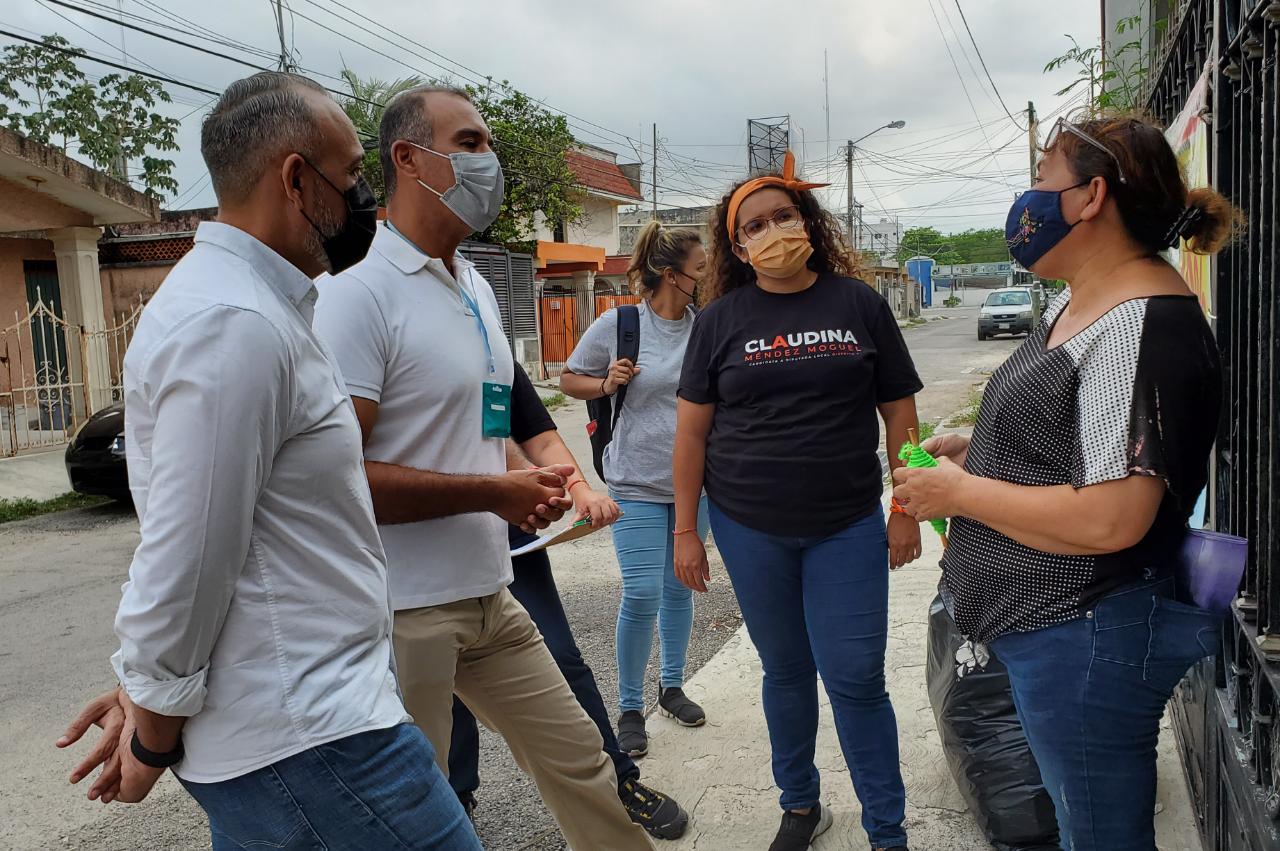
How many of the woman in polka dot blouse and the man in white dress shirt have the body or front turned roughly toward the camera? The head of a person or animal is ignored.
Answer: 0

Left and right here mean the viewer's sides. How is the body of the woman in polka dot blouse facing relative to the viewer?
facing to the left of the viewer

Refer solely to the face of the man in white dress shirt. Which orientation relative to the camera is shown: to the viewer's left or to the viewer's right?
to the viewer's right

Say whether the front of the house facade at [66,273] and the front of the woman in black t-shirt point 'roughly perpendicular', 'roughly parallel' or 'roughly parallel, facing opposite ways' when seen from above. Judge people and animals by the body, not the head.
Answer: roughly perpendicular

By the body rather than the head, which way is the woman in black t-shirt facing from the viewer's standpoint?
toward the camera

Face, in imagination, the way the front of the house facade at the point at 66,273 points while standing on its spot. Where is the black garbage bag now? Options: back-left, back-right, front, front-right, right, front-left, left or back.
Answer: front-right

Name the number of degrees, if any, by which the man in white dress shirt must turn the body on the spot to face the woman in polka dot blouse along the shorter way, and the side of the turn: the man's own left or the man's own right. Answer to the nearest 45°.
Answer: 0° — they already face them

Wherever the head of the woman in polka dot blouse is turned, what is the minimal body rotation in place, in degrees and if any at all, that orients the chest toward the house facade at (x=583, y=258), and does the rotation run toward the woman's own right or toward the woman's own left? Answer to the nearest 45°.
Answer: approximately 45° to the woman's own right

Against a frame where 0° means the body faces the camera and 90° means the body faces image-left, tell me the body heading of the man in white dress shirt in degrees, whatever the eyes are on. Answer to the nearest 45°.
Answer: approximately 270°

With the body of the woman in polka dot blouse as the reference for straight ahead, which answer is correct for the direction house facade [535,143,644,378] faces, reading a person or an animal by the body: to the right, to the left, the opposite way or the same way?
the opposite way

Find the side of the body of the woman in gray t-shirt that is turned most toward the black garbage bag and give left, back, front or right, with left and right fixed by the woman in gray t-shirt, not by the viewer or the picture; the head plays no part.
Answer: front

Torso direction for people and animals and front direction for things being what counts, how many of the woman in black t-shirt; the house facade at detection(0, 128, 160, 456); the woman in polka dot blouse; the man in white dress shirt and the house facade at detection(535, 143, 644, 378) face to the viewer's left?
1

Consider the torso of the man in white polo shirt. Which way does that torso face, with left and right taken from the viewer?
facing the viewer and to the right of the viewer

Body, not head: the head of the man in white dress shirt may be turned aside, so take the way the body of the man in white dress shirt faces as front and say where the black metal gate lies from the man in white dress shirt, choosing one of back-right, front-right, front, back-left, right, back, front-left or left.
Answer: front

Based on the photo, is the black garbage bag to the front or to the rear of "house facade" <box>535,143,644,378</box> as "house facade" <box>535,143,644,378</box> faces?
to the front

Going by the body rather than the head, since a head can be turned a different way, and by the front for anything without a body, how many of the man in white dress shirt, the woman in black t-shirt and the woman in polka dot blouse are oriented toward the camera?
1
